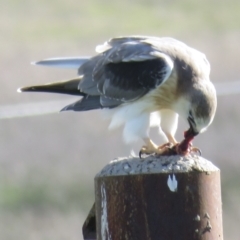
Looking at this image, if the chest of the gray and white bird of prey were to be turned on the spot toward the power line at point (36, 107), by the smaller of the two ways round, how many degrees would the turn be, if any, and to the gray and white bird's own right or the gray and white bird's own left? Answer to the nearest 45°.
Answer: approximately 90° to the gray and white bird's own left

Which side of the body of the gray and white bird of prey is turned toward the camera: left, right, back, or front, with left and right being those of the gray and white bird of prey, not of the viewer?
right
